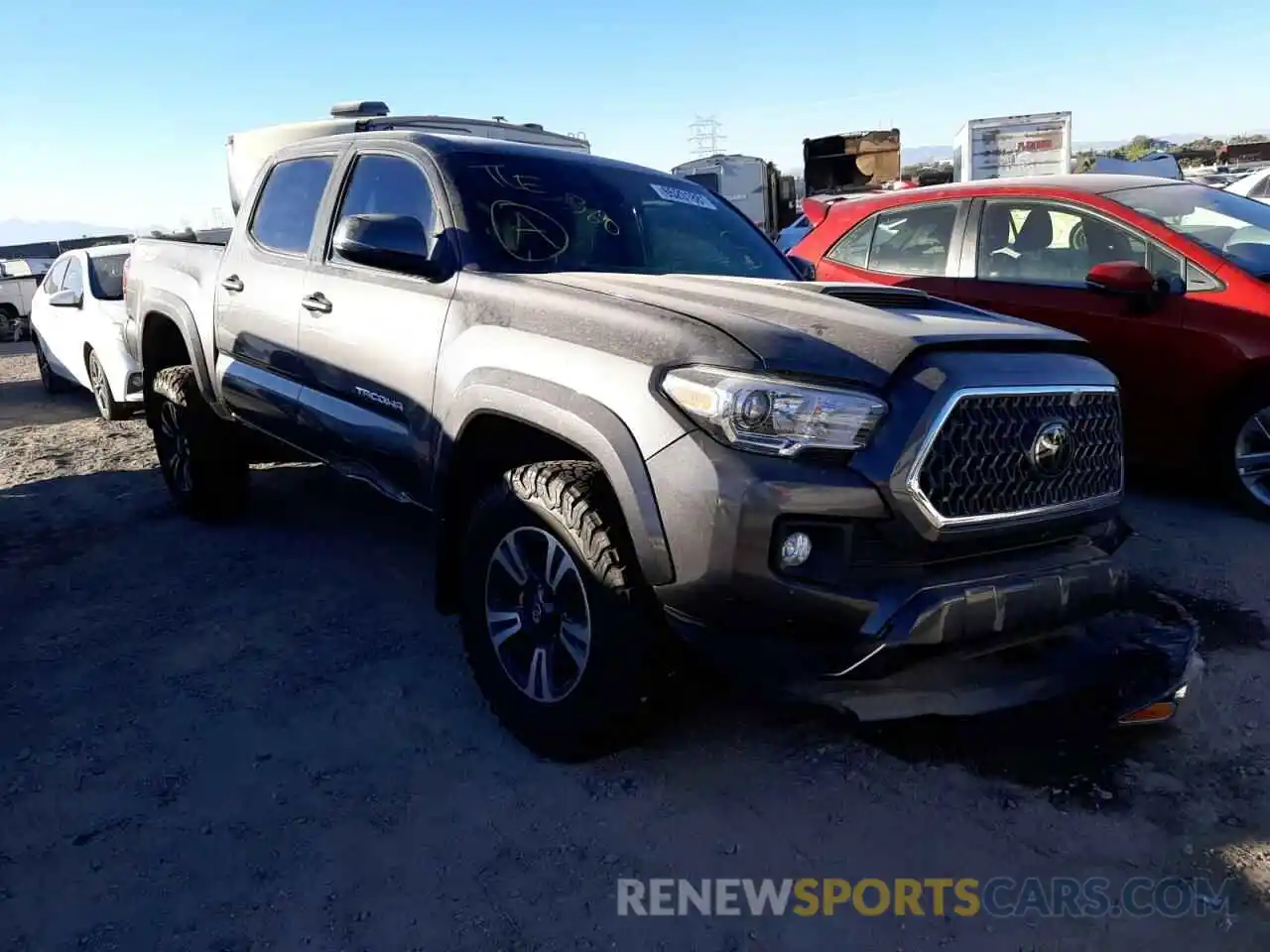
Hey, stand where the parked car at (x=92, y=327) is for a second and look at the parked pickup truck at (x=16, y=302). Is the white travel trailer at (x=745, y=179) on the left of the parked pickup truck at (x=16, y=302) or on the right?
right

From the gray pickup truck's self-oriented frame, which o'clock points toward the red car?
The red car is roughly at 9 o'clock from the gray pickup truck.

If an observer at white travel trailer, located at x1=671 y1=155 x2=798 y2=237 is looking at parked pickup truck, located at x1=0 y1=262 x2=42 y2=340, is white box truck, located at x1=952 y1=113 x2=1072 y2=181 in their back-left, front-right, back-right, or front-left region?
back-left

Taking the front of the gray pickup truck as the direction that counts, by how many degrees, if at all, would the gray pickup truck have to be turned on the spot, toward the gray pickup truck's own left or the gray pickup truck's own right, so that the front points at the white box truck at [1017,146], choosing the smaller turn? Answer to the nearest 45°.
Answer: approximately 135° to the gray pickup truck's own left

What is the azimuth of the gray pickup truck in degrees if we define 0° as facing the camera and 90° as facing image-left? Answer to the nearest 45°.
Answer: approximately 315°

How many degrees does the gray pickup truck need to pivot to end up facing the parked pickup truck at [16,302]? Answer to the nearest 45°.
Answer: approximately 180°

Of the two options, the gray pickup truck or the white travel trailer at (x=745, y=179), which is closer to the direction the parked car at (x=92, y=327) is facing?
the gray pickup truck

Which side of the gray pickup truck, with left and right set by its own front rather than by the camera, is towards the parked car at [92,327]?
back
